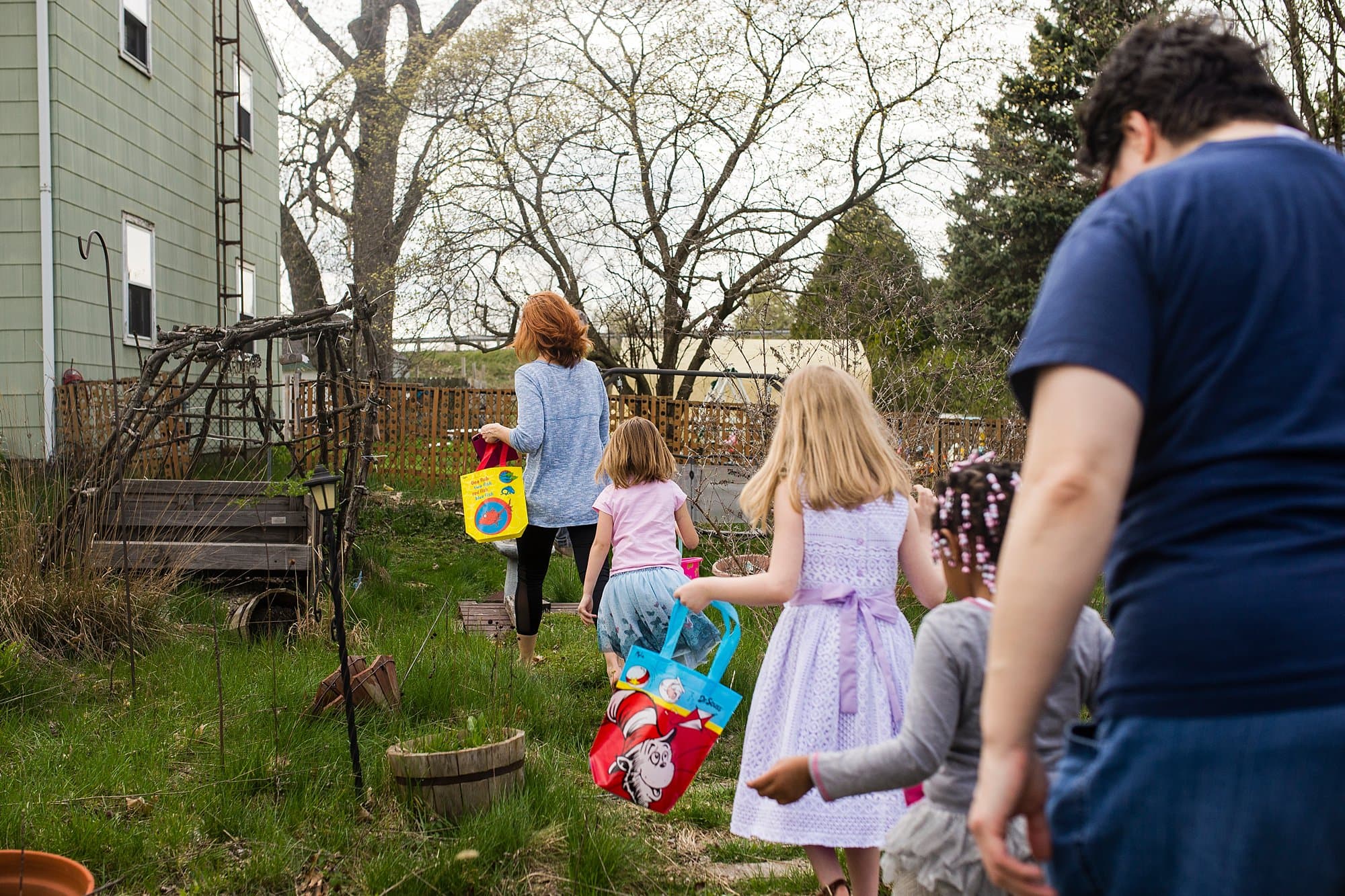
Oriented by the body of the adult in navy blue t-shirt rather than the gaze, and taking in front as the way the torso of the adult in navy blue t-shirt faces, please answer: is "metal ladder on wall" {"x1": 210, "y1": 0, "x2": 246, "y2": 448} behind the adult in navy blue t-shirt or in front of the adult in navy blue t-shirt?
in front

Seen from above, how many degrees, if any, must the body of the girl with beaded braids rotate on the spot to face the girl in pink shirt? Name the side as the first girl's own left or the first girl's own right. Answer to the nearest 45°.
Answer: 0° — they already face them

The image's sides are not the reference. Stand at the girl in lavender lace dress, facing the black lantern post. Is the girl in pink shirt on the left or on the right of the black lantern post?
right

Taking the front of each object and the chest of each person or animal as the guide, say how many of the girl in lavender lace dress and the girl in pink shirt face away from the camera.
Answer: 2

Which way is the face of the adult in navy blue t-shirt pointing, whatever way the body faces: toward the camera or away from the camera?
away from the camera

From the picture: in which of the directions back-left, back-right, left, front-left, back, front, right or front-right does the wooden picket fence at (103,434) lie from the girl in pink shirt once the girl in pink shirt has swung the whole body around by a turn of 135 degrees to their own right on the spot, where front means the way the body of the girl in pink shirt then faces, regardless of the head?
back

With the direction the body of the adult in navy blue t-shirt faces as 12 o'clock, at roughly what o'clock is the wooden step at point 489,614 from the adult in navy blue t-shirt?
The wooden step is roughly at 12 o'clock from the adult in navy blue t-shirt.

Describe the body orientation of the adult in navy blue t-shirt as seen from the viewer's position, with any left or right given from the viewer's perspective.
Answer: facing away from the viewer and to the left of the viewer

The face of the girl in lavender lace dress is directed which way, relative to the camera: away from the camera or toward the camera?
away from the camera

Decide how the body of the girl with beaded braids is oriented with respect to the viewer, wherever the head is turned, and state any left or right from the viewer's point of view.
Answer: facing away from the viewer and to the left of the viewer

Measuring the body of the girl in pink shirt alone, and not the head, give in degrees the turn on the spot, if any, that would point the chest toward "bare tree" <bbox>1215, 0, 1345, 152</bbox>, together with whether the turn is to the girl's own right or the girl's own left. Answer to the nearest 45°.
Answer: approximately 45° to the girl's own right

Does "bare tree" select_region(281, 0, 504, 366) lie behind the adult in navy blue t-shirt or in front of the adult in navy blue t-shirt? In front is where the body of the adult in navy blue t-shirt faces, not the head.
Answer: in front

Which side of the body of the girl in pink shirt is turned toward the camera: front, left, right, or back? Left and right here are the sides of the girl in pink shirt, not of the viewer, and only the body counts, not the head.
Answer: back

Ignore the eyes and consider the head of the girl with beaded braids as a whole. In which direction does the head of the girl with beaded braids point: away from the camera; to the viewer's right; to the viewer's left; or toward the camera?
away from the camera

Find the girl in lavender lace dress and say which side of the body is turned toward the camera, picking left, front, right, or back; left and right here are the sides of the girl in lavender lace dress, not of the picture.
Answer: back

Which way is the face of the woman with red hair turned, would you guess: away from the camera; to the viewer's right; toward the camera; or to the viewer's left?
away from the camera
